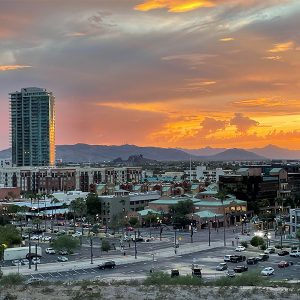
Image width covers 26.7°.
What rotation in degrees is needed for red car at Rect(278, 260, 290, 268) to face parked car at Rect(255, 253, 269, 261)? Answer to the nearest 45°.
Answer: approximately 90° to its right

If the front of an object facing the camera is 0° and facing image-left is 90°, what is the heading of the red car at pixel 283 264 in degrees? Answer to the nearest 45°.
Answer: approximately 45°

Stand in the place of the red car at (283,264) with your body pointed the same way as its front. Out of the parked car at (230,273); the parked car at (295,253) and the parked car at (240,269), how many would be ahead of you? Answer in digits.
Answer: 2

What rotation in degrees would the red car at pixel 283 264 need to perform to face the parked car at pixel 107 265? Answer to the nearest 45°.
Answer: approximately 45° to its right

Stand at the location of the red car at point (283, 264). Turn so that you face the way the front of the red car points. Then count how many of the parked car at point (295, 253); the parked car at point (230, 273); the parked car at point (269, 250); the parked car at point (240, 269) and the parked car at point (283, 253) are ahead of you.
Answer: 2

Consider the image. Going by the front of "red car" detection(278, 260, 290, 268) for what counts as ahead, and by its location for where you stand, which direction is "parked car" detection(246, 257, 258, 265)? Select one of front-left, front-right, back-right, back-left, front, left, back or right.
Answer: right

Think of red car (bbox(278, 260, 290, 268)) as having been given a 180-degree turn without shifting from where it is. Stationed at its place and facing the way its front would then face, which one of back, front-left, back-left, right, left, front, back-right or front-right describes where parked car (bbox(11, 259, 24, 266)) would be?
back-left

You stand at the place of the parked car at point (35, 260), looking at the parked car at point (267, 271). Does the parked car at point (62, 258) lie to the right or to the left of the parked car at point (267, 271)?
left

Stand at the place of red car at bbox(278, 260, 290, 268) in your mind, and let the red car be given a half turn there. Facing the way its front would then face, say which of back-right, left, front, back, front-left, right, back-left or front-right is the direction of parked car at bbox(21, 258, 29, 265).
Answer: back-left

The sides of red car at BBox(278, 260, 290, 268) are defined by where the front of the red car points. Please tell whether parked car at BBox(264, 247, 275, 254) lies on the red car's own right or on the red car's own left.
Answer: on the red car's own right

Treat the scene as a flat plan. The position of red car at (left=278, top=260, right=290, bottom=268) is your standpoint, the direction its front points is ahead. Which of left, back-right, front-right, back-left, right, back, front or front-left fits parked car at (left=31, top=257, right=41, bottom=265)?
front-right
